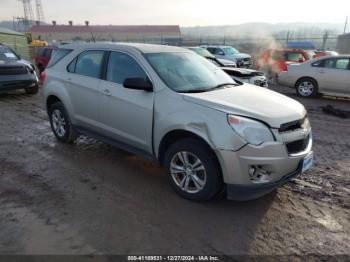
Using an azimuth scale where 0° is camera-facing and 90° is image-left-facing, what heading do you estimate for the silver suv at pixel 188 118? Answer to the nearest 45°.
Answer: approximately 315°

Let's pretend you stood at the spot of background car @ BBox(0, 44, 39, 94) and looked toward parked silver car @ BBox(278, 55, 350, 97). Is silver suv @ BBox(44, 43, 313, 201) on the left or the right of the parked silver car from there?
right

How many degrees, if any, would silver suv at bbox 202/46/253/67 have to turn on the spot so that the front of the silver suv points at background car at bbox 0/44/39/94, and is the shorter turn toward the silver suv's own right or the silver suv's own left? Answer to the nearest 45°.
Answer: approximately 90° to the silver suv's own right

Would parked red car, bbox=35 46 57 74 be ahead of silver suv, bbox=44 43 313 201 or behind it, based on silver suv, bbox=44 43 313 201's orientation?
behind

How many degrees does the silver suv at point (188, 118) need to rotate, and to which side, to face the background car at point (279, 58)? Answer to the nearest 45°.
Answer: approximately 135° to its left
